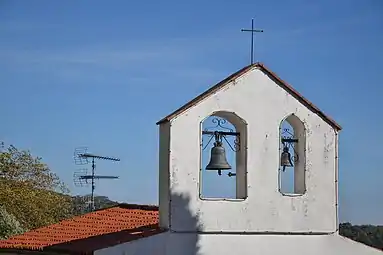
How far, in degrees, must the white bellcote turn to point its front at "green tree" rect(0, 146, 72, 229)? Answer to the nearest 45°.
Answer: approximately 135° to its right

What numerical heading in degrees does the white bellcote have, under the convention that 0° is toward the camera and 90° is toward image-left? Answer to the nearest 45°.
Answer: approximately 0°
